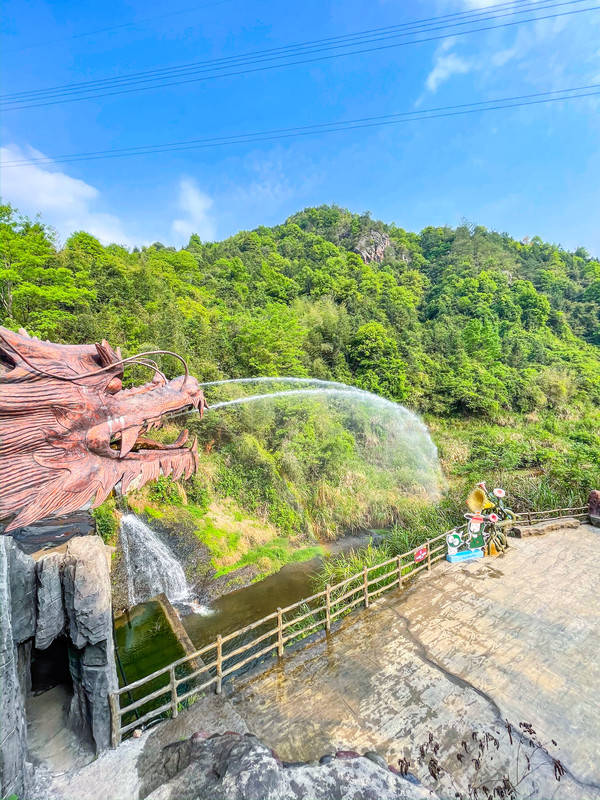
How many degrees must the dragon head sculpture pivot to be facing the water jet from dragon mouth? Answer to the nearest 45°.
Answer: approximately 45° to its left

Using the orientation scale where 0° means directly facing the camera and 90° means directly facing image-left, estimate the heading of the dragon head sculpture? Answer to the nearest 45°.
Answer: approximately 270°

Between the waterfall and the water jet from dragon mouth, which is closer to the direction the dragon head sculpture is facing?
the water jet from dragon mouth

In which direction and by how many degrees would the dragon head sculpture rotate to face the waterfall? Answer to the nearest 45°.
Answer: approximately 90° to its left
